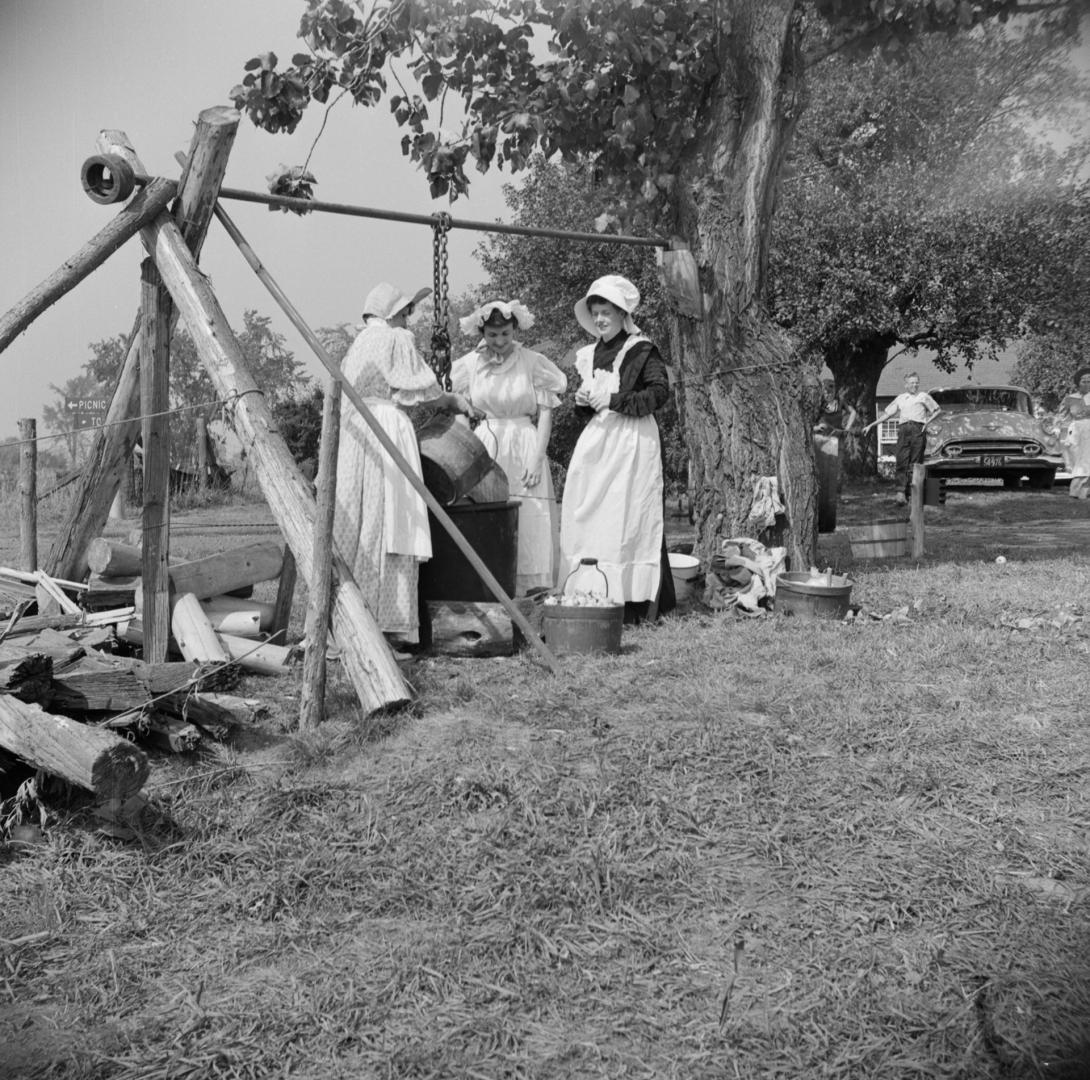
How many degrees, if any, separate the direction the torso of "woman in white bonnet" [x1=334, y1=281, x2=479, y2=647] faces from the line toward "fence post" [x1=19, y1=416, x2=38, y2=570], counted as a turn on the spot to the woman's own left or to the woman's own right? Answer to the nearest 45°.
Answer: approximately 180°

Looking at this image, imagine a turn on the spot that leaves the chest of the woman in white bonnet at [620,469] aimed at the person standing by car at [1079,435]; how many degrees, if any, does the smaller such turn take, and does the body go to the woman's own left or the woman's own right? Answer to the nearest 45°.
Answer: approximately 180°

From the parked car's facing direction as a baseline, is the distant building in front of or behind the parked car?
behind

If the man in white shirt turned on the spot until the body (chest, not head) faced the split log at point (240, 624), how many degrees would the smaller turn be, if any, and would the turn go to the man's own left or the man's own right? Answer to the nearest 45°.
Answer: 0° — they already face it

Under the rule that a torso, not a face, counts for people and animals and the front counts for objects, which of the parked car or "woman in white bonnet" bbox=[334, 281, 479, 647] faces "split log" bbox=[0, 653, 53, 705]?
the parked car

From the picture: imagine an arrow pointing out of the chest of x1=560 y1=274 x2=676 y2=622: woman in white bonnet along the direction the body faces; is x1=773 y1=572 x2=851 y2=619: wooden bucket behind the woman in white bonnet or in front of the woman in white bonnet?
behind

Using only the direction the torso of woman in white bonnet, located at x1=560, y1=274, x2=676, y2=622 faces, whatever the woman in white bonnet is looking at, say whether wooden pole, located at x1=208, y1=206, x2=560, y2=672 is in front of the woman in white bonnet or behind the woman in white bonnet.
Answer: in front

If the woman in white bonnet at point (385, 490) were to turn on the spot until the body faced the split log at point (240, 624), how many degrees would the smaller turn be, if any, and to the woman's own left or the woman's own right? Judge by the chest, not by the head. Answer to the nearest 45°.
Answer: approximately 180°

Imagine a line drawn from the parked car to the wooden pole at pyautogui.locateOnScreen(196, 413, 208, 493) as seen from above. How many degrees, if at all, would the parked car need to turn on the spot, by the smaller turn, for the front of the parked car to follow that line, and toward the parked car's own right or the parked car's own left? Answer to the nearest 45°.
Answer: approximately 45° to the parked car's own right

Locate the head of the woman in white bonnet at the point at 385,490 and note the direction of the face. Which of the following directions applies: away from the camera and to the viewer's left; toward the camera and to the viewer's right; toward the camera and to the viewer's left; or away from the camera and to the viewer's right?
away from the camera and to the viewer's right

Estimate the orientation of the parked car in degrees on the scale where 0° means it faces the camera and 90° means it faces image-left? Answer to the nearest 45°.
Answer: approximately 0°

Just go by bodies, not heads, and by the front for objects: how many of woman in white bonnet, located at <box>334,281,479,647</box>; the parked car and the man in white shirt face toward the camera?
2
